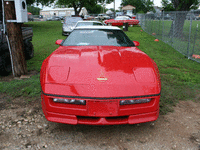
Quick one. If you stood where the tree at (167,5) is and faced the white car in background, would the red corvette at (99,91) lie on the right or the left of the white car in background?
left

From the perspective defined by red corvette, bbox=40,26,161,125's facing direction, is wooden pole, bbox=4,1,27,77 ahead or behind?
behind

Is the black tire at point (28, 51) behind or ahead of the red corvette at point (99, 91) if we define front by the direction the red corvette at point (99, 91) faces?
behind

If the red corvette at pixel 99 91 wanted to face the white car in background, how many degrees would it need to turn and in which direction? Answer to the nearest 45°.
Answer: approximately 180°

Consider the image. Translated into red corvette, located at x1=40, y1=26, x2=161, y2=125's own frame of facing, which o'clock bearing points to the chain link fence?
The chain link fence is roughly at 7 o'clock from the red corvette.

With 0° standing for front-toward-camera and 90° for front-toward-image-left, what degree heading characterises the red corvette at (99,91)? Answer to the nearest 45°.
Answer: approximately 0°

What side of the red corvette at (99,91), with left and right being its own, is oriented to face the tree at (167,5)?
back
